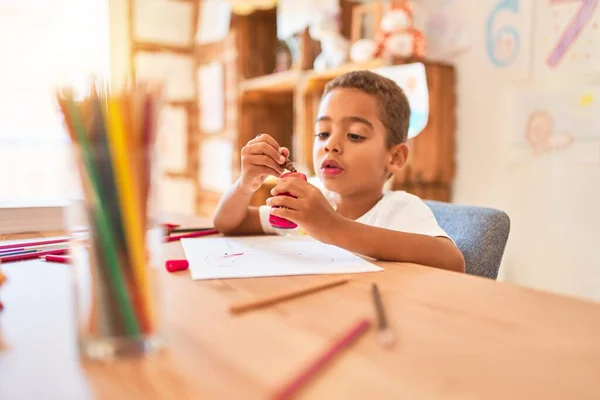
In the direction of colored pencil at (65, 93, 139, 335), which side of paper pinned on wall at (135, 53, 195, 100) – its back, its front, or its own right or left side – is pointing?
front

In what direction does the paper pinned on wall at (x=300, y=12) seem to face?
toward the camera

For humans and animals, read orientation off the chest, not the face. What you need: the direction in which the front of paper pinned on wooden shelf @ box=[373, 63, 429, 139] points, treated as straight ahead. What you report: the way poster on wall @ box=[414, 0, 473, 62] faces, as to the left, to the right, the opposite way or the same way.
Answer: the same way

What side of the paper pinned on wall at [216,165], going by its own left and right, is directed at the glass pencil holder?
front

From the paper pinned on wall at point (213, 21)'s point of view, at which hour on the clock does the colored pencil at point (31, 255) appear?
The colored pencil is roughly at 12 o'clock from the paper pinned on wall.

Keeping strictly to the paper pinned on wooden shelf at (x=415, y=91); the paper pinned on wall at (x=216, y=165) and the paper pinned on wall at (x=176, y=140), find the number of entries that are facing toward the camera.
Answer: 3

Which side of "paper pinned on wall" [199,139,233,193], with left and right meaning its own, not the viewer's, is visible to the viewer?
front

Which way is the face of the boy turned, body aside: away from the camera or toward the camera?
toward the camera

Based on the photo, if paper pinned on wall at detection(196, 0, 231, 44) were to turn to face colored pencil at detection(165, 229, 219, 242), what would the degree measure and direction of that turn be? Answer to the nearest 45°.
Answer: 0° — it already faces it

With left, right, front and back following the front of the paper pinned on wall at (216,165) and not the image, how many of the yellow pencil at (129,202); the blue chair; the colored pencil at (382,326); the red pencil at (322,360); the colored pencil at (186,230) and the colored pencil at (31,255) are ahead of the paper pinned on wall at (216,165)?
6

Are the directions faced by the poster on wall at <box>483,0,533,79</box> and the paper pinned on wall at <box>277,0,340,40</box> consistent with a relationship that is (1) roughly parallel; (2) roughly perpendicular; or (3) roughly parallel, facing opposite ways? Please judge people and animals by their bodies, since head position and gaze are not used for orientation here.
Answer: roughly parallel

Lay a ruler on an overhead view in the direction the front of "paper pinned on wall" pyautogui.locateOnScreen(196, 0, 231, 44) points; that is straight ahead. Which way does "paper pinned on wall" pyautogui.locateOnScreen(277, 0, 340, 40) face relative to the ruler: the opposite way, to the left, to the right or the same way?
the same way

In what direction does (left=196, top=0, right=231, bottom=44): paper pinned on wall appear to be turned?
toward the camera
